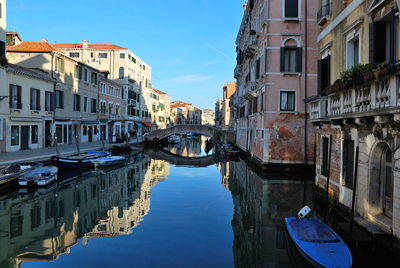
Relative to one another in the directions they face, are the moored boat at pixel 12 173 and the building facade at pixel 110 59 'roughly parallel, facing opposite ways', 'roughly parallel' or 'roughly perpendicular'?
roughly perpendicular

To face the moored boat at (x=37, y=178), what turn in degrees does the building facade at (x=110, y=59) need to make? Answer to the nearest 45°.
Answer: approximately 45° to its right

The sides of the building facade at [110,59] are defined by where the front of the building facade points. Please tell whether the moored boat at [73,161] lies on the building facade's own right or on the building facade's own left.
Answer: on the building facade's own right

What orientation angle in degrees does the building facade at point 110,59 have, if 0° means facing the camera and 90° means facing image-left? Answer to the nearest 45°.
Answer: approximately 315°
